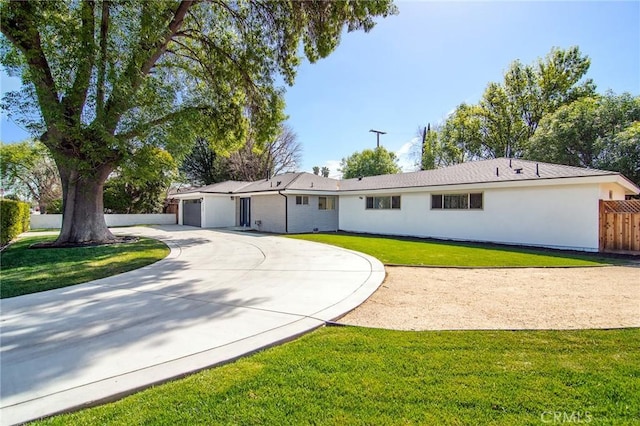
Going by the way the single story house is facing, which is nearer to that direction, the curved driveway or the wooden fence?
the curved driveway

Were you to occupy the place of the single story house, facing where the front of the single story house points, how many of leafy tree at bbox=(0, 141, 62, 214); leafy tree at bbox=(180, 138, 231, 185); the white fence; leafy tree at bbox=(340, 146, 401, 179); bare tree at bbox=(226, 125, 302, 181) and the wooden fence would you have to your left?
1

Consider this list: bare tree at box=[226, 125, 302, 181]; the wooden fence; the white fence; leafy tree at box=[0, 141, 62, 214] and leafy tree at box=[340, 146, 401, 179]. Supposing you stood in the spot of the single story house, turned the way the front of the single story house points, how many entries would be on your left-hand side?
1

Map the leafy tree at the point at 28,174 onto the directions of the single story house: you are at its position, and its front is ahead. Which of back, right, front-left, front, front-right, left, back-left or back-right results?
front-right

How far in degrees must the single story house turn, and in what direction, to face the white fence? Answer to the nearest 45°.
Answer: approximately 45° to its right

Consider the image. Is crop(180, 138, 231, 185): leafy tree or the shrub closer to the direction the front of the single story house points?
the shrub

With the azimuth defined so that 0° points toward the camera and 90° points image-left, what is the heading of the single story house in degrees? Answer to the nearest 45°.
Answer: approximately 45°

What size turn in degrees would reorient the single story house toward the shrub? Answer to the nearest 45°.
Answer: approximately 45° to its right

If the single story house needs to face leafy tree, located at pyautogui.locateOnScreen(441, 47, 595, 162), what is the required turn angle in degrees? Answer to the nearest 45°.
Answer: approximately 180°

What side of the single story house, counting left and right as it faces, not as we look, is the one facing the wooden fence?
left

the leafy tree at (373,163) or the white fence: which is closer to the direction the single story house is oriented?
the white fence

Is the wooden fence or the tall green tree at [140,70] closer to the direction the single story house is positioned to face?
the tall green tree

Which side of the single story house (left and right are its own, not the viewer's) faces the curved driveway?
front

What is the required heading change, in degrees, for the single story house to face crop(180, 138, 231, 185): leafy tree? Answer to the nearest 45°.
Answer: approximately 90° to its right
